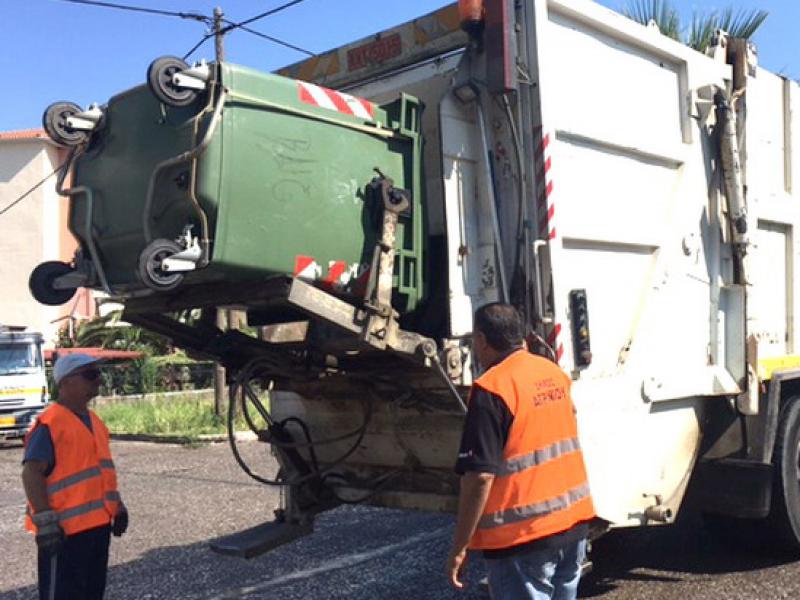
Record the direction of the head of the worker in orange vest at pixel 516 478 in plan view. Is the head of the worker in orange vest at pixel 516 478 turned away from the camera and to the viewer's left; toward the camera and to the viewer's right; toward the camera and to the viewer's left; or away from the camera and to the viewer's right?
away from the camera and to the viewer's left

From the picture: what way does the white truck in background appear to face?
toward the camera

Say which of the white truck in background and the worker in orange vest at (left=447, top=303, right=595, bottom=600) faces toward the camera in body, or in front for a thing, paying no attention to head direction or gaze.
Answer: the white truck in background

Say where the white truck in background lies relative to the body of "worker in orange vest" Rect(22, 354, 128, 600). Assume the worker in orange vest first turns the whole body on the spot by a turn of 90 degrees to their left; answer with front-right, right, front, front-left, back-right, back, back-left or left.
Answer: front-left

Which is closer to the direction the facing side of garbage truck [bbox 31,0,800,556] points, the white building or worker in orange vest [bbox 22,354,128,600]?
the white building

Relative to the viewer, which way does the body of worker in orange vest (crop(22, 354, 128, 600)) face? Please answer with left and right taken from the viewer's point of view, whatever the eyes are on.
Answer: facing the viewer and to the right of the viewer

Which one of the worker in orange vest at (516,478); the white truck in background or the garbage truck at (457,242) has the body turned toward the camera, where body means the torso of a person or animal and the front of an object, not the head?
the white truck in background

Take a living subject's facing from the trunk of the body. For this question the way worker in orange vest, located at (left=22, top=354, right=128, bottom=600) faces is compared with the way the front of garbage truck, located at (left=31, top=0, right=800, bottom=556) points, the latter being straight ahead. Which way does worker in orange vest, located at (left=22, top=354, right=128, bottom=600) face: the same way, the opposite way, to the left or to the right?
to the right

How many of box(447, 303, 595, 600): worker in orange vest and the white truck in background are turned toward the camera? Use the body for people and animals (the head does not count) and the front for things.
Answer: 1

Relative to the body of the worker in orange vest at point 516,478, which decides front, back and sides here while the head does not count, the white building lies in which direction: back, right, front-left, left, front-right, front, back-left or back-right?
front

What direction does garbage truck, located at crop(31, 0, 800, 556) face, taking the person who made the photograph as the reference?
facing away from the viewer and to the right of the viewer

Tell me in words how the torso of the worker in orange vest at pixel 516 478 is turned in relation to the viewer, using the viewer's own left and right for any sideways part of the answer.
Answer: facing away from the viewer and to the left of the viewer

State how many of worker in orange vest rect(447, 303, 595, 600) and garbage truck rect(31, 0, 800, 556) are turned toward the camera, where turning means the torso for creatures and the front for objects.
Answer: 0

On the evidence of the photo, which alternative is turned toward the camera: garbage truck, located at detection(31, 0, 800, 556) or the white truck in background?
the white truck in background

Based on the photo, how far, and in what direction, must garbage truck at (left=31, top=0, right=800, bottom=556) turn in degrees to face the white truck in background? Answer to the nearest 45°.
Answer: approximately 90° to its left

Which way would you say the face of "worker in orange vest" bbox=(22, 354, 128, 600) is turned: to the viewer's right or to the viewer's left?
to the viewer's right
